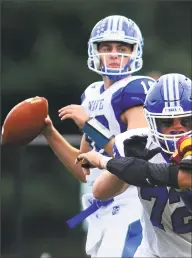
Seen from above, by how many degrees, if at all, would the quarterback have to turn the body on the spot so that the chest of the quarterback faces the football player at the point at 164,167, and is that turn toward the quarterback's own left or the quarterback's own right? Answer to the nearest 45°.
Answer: approximately 45° to the quarterback's own left

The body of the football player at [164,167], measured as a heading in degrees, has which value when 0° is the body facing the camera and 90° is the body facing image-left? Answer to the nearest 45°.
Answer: approximately 0°

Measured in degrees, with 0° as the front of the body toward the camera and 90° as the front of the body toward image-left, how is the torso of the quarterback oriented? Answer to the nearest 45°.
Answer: approximately 45°

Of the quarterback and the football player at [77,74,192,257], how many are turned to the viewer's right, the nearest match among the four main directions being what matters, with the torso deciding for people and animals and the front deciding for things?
0
